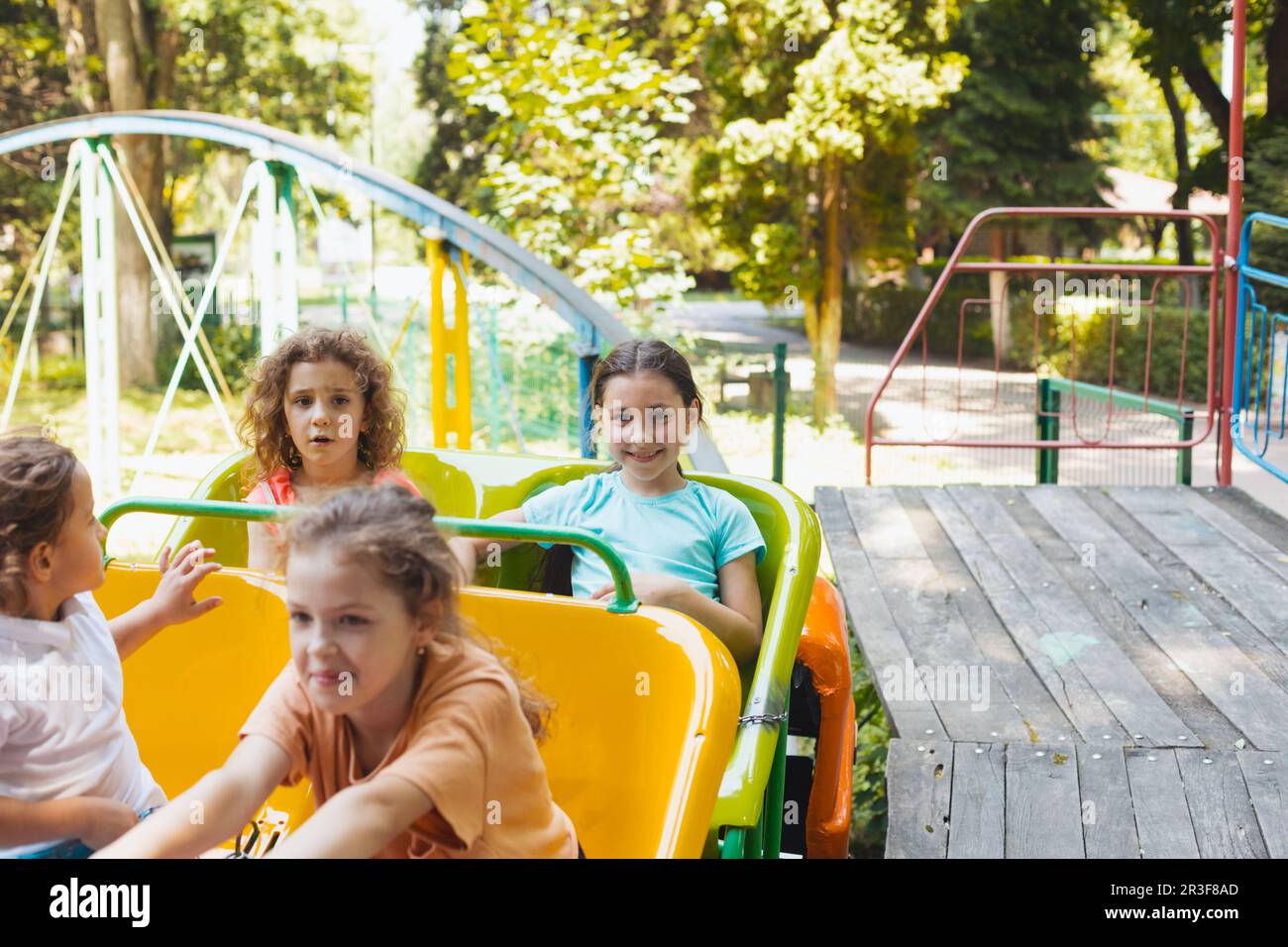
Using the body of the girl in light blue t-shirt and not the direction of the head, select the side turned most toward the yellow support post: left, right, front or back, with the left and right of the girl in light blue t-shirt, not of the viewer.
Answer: back

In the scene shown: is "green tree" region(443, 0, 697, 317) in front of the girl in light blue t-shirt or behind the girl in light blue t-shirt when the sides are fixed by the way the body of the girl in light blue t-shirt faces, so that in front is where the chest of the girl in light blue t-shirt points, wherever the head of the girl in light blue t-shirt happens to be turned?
behind

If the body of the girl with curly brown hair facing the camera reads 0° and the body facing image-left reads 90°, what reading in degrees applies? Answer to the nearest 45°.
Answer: approximately 0°

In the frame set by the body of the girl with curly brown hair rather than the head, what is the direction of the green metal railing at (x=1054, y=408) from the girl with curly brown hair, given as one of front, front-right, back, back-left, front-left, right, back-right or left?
back-left

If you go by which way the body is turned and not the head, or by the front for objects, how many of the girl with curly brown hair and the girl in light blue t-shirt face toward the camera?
2

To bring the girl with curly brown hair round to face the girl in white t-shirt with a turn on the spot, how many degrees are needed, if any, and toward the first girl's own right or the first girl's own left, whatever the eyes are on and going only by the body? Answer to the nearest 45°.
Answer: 0° — they already face them

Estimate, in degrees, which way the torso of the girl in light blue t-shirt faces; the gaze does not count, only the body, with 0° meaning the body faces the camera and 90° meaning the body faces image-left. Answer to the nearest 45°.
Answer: approximately 0°

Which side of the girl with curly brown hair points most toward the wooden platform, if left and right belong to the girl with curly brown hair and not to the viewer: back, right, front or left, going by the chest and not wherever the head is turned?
left

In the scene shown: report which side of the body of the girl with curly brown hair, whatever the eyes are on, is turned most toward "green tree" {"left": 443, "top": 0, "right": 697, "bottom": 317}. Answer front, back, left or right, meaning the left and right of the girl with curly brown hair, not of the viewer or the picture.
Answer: back

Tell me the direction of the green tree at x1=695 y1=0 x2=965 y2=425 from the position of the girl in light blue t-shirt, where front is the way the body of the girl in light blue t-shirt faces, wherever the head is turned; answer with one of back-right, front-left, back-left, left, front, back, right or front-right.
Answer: back
